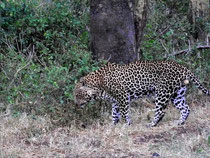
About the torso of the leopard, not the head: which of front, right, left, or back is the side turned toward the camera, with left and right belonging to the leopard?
left

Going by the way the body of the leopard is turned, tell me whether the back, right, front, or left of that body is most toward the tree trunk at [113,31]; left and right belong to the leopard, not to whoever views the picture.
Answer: right
